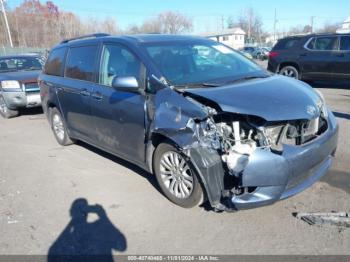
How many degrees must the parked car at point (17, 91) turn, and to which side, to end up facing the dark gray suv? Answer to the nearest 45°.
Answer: approximately 45° to its left

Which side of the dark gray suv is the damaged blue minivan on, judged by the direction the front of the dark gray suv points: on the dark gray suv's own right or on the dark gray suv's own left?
on the dark gray suv's own right

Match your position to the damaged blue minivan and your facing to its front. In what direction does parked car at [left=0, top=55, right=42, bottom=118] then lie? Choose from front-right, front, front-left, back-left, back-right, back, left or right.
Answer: back

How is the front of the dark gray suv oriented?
to the viewer's right

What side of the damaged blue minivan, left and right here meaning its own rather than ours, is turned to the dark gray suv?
left

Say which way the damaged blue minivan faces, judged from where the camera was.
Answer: facing the viewer and to the right of the viewer

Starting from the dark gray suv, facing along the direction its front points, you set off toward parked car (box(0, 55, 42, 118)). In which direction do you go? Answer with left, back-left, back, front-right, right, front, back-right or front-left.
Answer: back-right

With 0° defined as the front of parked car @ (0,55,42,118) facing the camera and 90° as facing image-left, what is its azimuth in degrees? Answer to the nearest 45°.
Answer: approximately 315°
